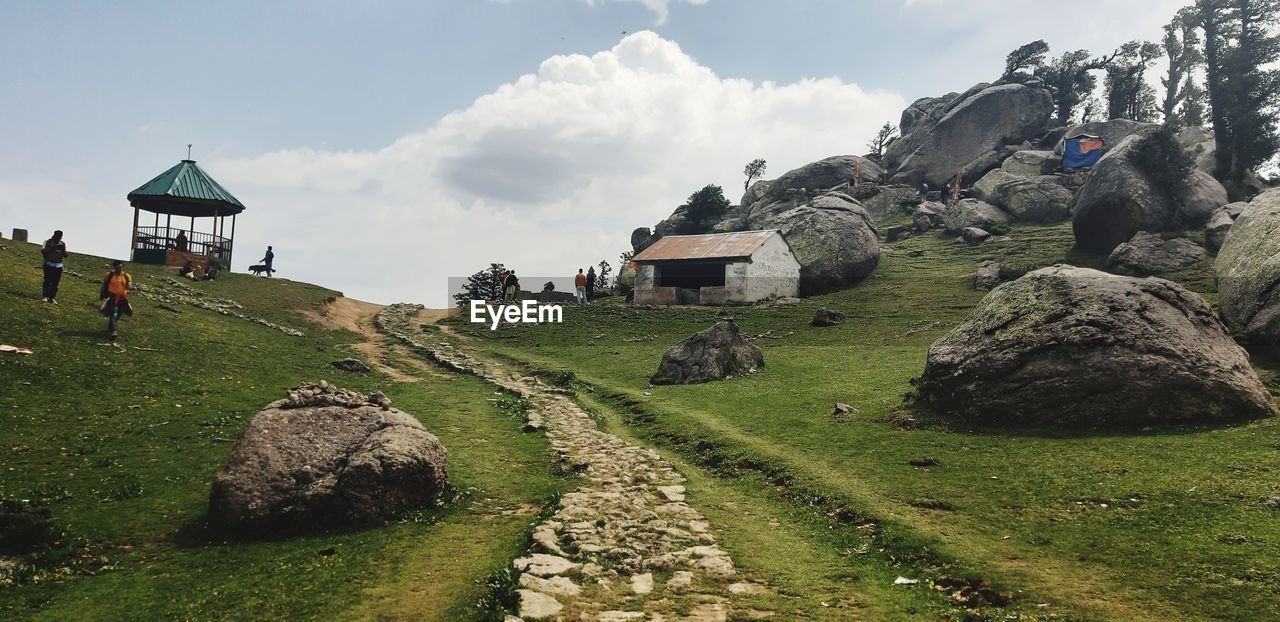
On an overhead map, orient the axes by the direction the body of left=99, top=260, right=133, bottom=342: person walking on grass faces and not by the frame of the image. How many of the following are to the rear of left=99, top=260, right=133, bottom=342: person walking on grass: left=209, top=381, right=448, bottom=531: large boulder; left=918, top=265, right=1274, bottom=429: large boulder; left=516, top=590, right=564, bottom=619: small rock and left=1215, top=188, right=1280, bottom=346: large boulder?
0

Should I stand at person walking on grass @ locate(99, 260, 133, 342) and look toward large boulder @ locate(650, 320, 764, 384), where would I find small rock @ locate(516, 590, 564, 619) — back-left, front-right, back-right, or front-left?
front-right

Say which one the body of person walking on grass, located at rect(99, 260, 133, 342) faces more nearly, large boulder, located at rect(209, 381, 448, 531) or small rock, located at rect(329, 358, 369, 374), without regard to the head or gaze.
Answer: the large boulder

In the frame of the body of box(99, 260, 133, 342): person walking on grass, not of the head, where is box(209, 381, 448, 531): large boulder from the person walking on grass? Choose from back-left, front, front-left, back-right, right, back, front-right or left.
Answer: front

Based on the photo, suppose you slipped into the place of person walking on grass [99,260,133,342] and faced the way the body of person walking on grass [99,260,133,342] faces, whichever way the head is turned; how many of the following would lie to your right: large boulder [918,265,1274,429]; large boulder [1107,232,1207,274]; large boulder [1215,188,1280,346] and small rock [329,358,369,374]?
0

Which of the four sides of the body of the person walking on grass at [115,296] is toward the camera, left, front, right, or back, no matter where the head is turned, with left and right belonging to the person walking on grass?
front

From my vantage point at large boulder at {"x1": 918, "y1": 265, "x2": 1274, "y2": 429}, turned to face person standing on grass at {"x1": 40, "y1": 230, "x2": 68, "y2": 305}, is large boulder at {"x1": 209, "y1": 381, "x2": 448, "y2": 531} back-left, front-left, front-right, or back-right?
front-left

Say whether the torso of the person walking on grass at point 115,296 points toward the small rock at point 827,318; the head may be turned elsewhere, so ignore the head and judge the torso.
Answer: no

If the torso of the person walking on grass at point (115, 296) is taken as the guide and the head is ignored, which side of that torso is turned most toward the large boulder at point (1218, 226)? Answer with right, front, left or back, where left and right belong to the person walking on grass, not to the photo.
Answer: left

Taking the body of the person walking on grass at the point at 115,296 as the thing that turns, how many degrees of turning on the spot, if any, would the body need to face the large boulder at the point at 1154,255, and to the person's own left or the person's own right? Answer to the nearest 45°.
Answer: approximately 90° to the person's own left

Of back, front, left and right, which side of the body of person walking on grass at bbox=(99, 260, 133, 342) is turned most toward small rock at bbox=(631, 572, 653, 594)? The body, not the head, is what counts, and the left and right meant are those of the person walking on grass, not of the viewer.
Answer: front

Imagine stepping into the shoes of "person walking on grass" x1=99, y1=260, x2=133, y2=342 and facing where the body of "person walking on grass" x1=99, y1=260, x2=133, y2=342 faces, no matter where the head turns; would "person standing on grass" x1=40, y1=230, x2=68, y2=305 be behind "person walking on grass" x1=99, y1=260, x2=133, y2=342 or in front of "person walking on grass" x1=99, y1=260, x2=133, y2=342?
behind

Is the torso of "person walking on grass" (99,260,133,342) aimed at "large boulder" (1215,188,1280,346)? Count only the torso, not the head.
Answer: no
